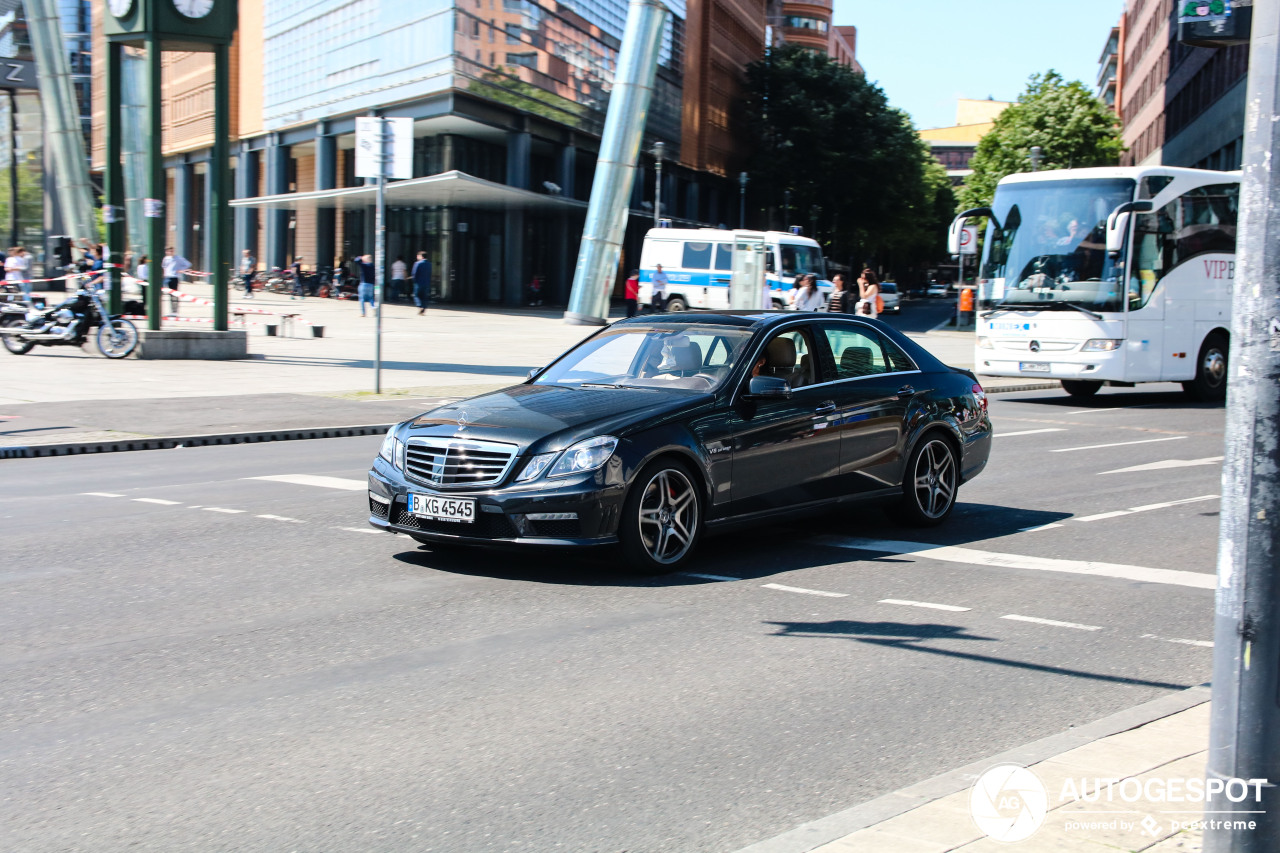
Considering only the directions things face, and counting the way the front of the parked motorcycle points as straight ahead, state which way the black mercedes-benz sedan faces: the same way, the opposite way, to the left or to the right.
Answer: the opposite way

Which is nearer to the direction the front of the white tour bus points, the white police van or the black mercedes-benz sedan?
the black mercedes-benz sedan

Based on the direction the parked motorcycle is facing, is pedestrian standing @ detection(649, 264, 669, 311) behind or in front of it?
in front

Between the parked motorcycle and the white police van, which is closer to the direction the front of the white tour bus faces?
the parked motorcycle

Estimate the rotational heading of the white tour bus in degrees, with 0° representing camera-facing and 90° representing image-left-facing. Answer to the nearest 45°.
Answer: approximately 45°

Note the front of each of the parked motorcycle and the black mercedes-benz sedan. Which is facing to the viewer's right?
the parked motorcycle

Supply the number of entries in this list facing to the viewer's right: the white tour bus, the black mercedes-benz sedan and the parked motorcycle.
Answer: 1

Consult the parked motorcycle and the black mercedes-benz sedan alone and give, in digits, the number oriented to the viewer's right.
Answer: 1

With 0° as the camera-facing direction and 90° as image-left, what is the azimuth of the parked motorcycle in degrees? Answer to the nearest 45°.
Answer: approximately 270°

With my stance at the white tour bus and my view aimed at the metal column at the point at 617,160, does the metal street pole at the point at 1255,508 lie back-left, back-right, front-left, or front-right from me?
back-left

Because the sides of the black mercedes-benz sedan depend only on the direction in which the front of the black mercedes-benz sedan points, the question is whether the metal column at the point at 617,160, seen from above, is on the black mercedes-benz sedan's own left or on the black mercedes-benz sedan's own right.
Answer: on the black mercedes-benz sedan's own right

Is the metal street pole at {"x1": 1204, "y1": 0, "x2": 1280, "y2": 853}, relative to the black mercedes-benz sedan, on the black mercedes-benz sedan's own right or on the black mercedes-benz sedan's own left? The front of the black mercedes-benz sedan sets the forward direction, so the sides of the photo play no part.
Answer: on the black mercedes-benz sedan's own left

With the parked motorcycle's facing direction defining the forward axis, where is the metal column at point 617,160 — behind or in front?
in front
